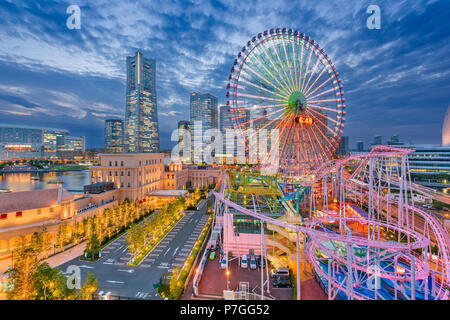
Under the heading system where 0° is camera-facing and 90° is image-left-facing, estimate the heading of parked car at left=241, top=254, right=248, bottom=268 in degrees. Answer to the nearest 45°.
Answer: approximately 0°

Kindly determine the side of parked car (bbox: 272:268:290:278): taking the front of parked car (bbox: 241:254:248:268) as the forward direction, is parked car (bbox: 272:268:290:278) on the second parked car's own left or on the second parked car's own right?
on the second parked car's own left

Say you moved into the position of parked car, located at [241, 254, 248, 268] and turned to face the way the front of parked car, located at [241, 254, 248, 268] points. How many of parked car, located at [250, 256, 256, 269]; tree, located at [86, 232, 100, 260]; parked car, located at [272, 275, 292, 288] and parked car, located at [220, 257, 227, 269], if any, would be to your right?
2

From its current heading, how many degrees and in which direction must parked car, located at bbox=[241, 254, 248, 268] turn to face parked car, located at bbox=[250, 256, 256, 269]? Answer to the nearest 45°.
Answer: approximately 90° to its left

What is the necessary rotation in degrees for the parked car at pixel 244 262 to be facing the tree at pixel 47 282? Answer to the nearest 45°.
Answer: approximately 45° to its right
